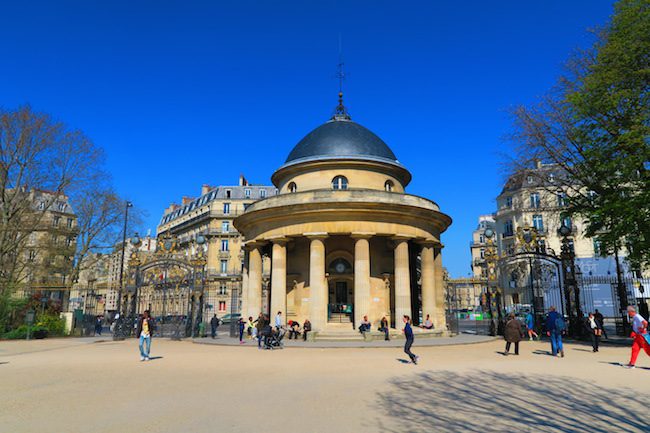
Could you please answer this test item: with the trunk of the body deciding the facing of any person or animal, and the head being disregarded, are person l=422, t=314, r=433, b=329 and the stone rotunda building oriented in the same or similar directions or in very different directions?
same or similar directions

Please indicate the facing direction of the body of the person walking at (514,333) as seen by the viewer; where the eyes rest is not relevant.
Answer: away from the camera

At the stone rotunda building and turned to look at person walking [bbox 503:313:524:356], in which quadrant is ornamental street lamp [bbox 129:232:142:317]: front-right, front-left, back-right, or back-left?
back-right

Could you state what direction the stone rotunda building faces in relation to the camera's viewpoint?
facing the viewer

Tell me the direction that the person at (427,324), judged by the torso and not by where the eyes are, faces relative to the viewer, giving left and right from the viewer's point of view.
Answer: facing the viewer

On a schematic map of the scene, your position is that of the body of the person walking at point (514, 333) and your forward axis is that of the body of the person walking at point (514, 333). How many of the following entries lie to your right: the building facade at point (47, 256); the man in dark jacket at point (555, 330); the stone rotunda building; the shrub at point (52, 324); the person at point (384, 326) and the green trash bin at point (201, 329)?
1

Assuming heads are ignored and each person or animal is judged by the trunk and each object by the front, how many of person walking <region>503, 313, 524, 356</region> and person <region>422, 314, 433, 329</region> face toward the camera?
1

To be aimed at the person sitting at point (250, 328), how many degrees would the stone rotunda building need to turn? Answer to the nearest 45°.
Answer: approximately 90° to its right

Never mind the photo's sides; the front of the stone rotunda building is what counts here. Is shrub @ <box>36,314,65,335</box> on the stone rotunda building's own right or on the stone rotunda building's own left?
on the stone rotunda building's own right

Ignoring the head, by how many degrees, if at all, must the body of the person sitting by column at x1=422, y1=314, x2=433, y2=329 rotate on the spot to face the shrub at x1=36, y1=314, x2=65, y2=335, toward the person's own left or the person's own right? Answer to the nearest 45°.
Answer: approximately 90° to the person's own right

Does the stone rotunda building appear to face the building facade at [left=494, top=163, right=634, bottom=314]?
no

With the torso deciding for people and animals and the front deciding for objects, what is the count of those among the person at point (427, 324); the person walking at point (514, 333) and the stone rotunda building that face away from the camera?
1

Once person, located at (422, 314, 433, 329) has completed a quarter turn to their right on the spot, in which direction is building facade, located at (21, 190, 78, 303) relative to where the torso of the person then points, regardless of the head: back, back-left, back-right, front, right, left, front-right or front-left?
front

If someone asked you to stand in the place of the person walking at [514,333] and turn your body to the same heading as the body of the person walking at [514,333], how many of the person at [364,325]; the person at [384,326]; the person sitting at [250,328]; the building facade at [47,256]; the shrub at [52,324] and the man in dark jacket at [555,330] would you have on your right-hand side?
1
